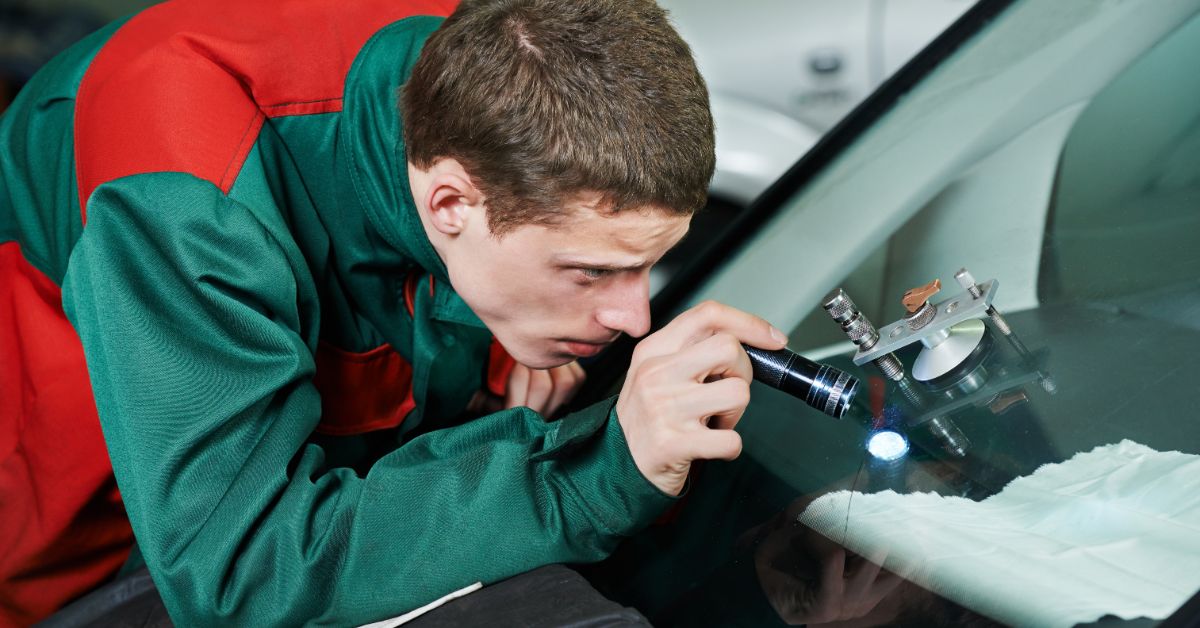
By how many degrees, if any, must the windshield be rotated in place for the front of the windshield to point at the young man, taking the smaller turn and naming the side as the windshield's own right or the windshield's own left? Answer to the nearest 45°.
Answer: approximately 45° to the windshield's own right

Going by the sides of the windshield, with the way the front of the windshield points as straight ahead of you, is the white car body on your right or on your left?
on your right

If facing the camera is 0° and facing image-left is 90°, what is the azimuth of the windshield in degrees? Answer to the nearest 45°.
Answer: approximately 45°

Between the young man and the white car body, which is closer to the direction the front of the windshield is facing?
the young man
